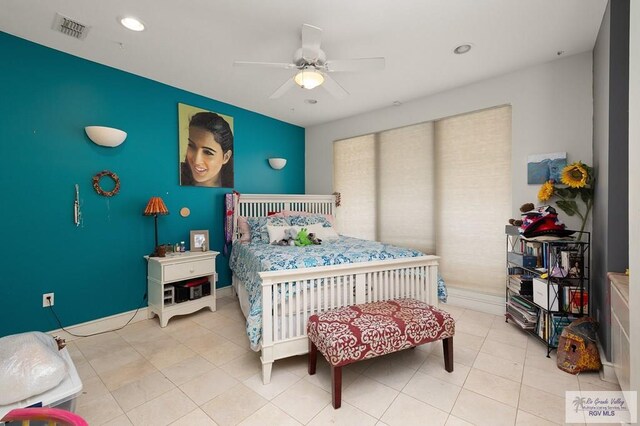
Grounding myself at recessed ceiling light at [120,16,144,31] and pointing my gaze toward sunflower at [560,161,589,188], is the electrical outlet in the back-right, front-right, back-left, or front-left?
back-left

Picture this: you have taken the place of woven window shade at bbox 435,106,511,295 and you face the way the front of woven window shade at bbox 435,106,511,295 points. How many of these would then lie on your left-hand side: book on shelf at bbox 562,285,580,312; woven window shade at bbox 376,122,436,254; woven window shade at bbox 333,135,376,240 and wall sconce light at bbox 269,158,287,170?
1

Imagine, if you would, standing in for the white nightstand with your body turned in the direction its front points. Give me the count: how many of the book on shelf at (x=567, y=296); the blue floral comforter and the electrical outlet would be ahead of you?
2

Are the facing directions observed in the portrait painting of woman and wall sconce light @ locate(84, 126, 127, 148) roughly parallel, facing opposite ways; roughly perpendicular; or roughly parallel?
roughly parallel

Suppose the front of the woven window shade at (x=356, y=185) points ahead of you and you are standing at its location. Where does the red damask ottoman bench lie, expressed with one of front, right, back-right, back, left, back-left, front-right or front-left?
front-left

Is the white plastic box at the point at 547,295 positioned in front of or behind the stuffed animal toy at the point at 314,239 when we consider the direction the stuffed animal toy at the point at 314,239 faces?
in front

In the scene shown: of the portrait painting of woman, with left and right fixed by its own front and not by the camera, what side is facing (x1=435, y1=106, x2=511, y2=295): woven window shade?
front

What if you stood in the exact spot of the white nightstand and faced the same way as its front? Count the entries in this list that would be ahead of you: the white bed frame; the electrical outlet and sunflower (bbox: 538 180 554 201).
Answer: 2

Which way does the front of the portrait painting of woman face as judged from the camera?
facing the viewer and to the right of the viewer

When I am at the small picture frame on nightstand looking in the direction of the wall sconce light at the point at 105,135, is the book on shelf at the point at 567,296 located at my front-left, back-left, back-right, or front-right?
back-left

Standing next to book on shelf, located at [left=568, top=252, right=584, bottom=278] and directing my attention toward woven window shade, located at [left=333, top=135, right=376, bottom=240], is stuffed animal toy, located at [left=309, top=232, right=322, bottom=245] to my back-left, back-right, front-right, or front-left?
front-left

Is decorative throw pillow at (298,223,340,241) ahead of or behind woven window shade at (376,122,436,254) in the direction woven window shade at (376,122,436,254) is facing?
ahead

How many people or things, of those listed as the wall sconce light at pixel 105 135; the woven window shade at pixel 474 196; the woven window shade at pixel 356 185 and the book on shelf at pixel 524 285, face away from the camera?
0
